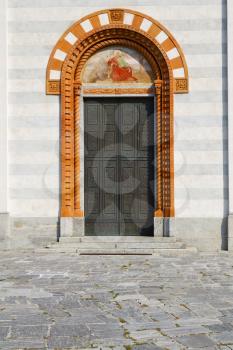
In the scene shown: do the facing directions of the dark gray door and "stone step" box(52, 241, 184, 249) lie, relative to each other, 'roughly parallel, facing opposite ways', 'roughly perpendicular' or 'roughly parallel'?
roughly parallel

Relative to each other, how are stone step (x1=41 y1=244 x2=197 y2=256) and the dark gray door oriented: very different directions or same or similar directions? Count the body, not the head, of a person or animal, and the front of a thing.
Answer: same or similar directions

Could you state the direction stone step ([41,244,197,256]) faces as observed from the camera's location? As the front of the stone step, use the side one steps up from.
facing the viewer

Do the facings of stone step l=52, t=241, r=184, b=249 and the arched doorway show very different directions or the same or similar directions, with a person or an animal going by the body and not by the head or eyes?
same or similar directions

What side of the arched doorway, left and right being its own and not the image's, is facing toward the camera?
front

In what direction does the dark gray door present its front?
toward the camera
